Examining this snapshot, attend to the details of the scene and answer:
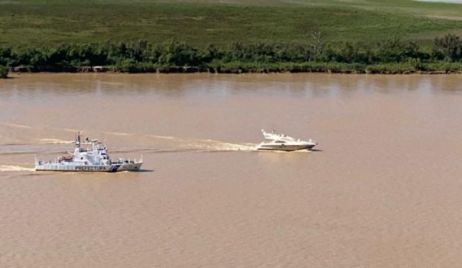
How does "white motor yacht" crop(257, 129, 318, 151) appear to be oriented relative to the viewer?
to the viewer's right

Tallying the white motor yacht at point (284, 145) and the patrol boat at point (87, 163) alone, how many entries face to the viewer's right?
2

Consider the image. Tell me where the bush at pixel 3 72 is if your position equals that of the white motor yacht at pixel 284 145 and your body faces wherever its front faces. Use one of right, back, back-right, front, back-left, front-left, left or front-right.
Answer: back-left

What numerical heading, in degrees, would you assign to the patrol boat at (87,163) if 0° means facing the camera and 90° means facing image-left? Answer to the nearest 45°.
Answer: approximately 270°

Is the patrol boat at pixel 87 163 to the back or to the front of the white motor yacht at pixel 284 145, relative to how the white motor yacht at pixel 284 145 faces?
to the back
